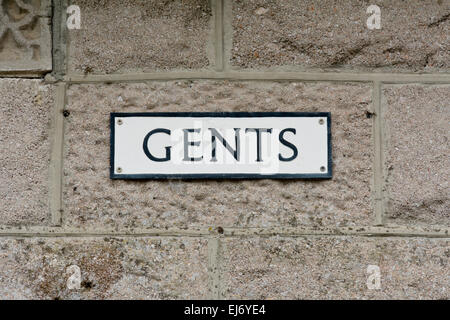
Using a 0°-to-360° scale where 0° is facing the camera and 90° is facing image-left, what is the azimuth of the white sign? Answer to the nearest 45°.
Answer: approximately 0°
